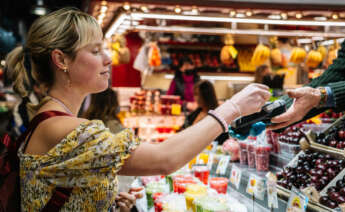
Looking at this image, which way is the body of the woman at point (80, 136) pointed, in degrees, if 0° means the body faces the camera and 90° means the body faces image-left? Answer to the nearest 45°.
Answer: approximately 270°

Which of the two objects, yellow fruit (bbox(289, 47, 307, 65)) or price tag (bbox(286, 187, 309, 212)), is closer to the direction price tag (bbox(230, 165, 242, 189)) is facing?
the price tag

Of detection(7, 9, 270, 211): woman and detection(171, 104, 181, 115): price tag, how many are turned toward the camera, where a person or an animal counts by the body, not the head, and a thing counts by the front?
1

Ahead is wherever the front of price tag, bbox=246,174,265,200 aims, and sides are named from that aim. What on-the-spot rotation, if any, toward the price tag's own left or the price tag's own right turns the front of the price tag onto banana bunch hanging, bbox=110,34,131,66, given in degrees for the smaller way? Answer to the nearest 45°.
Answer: approximately 90° to the price tag's own right

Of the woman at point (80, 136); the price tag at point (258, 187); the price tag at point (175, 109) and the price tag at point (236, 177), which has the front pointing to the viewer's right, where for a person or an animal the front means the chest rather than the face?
the woman

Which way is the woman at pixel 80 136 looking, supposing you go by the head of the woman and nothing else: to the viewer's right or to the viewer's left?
to the viewer's right

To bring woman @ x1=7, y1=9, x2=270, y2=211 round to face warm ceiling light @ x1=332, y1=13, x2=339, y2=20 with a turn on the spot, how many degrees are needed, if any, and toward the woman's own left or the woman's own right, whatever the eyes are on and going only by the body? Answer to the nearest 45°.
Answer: approximately 45° to the woman's own left

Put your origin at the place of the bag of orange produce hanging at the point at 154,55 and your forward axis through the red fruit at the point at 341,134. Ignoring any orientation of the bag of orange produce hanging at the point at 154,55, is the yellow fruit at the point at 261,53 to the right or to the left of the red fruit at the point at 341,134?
left
